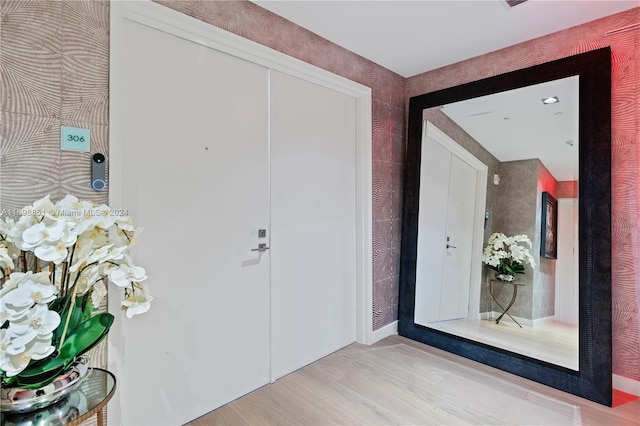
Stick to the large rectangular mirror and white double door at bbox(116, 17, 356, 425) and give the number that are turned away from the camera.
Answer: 0

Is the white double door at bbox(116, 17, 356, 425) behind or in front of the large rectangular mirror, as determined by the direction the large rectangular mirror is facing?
in front

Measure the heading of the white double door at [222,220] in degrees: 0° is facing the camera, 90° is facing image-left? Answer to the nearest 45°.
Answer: approximately 315°

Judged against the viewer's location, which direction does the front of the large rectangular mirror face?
facing the viewer and to the left of the viewer

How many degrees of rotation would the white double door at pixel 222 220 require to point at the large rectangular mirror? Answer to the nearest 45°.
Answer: approximately 45° to its left
